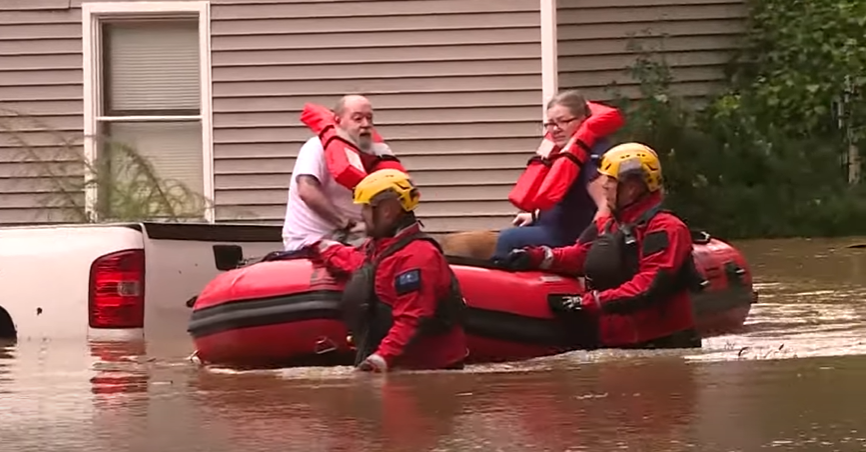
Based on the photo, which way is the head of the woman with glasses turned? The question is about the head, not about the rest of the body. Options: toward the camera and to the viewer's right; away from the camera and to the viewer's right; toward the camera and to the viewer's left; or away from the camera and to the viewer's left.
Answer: toward the camera and to the viewer's left

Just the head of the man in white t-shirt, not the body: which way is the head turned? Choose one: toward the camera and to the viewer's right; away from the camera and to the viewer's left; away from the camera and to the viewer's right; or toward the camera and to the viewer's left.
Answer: toward the camera and to the viewer's right

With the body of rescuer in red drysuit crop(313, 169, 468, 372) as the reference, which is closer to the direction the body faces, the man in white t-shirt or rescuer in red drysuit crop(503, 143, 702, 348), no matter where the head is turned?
the man in white t-shirt

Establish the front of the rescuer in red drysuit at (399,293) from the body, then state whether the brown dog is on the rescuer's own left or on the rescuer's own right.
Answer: on the rescuer's own right

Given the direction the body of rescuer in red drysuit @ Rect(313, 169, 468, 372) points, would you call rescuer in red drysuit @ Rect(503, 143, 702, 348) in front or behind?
behind

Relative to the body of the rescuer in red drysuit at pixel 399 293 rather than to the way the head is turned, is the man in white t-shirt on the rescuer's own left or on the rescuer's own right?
on the rescuer's own right

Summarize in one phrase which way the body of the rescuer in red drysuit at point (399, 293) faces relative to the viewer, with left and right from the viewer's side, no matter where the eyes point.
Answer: facing to the left of the viewer
